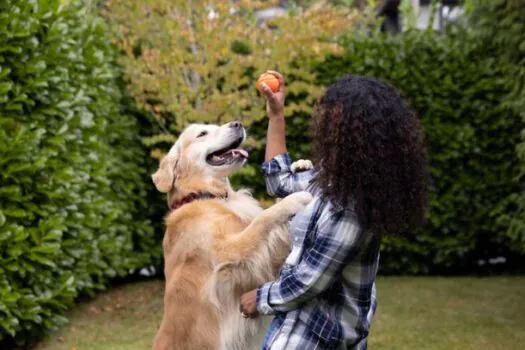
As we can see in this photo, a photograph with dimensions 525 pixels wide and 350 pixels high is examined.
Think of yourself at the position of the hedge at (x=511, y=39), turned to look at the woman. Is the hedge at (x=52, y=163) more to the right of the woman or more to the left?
right

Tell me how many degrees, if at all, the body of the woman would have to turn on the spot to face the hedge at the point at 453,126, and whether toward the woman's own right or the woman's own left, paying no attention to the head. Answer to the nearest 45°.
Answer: approximately 90° to the woman's own right

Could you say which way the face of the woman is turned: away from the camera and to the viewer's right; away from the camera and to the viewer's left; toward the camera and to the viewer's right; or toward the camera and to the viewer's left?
away from the camera and to the viewer's left

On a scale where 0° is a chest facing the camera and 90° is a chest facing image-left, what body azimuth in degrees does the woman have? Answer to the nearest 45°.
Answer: approximately 90°

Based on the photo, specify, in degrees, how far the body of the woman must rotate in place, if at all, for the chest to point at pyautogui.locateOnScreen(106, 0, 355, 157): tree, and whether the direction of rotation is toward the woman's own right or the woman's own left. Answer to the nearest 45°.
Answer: approximately 90° to the woman's own right

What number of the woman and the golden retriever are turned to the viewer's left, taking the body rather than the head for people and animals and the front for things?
1

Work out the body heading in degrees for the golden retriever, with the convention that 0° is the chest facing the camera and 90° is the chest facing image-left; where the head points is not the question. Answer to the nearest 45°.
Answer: approximately 270°

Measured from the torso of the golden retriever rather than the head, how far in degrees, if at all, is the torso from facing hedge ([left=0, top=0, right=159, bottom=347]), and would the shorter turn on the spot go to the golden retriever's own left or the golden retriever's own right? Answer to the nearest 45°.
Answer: approximately 135° to the golden retriever's own left

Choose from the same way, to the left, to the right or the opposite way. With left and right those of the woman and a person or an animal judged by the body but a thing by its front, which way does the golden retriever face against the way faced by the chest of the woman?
the opposite way
